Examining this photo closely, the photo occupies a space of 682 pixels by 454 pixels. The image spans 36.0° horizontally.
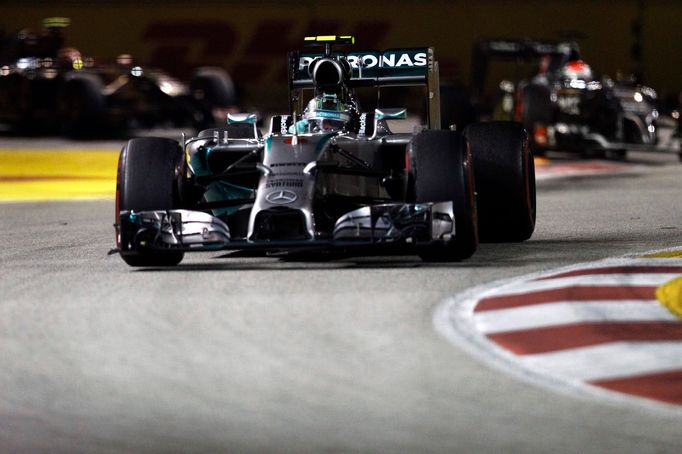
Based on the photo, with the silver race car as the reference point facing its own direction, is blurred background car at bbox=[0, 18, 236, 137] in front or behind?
behind

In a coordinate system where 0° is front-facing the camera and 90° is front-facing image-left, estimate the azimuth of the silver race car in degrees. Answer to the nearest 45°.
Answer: approximately 0°

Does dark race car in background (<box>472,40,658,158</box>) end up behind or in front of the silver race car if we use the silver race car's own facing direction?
behind
